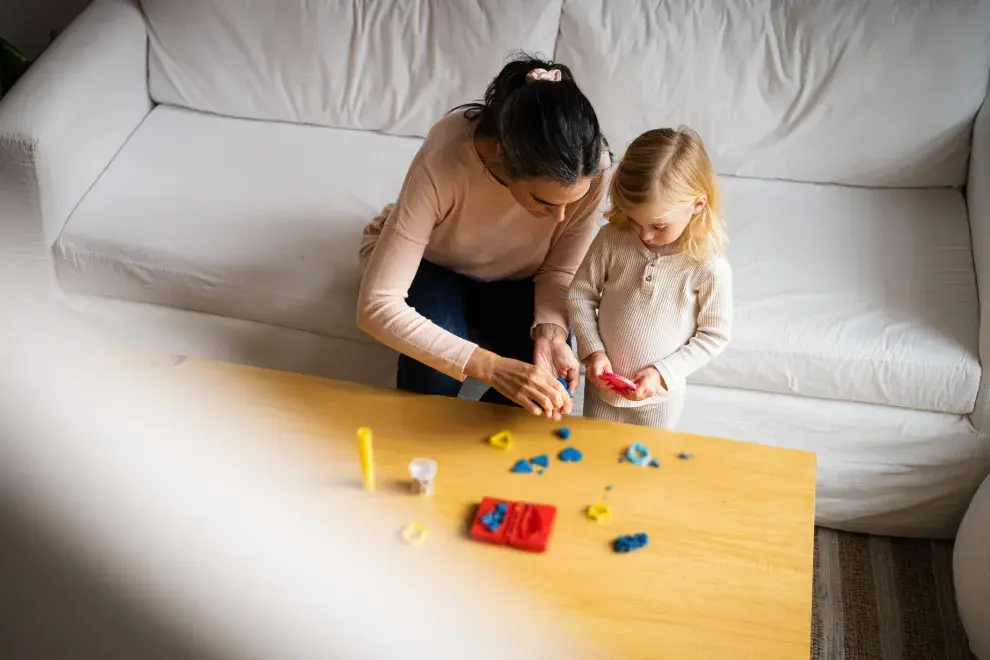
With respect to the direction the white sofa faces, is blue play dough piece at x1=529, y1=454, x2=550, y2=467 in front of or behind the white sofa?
in front

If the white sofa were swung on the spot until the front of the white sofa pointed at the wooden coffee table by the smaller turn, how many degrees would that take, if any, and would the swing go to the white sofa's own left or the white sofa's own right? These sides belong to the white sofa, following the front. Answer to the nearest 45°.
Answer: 0° — it already faces it

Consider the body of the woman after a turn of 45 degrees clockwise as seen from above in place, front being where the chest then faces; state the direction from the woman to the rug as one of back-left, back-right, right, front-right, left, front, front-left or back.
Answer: left

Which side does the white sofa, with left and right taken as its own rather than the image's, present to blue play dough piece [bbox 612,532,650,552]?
front

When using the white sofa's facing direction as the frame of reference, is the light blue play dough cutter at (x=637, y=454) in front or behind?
in front

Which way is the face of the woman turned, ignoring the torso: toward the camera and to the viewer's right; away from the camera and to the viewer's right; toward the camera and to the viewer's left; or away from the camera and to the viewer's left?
toward the camera and to the viewer's right

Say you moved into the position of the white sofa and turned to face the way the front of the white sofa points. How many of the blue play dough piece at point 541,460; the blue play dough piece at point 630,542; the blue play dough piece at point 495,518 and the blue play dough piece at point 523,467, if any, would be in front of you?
4

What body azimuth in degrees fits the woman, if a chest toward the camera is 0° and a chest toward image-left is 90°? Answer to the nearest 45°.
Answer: approximately 315°

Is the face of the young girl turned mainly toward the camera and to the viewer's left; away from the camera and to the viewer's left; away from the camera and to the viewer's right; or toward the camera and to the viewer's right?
toward the camera and to the viewer's left

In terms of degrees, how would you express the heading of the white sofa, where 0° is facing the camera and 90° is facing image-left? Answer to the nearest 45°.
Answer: approximately 0°
